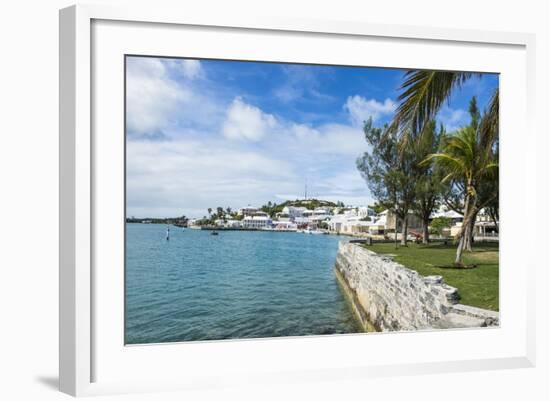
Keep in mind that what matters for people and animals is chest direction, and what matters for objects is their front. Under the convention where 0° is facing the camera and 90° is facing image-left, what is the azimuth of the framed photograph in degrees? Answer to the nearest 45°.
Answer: approximately 315°
